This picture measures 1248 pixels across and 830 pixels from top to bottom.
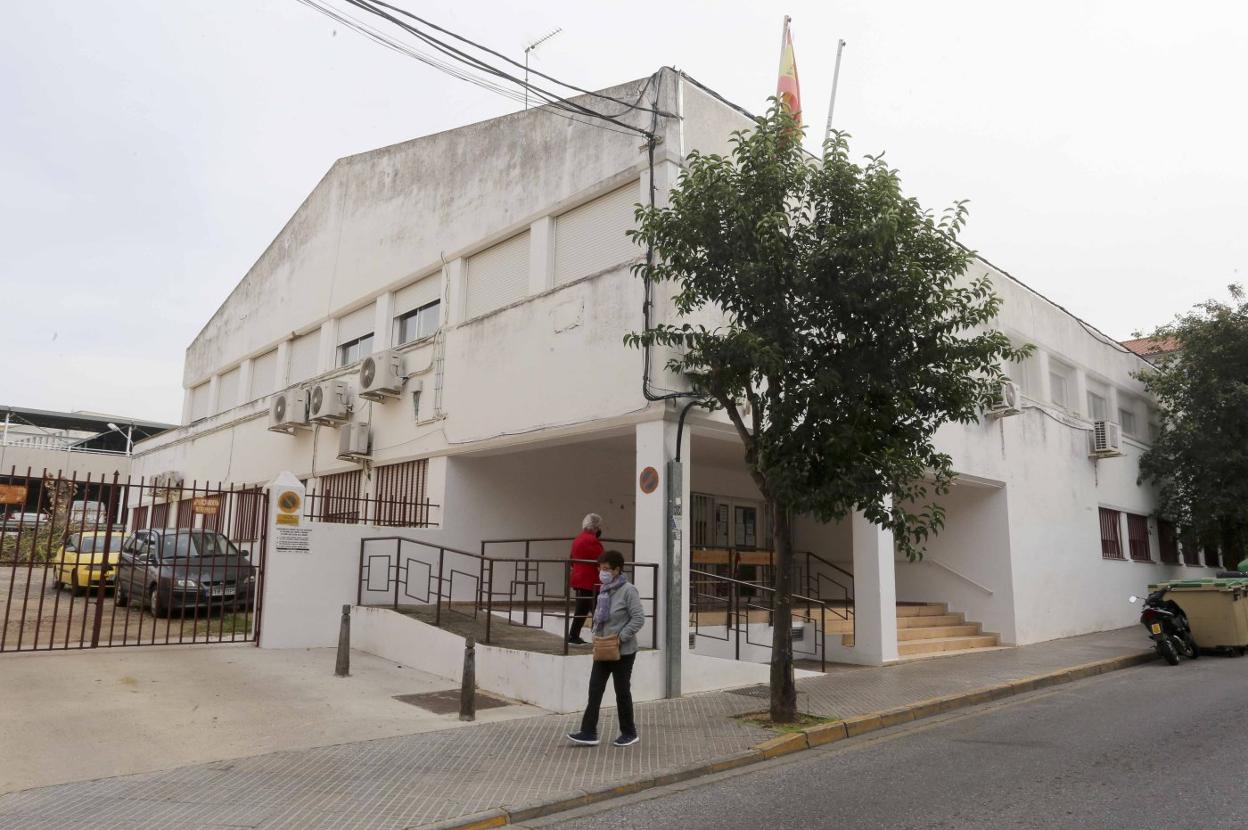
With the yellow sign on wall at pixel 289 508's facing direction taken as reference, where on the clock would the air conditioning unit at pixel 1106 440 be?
The air conditioning unit is roughly at 9 o'clock from the yellow sign on wall.

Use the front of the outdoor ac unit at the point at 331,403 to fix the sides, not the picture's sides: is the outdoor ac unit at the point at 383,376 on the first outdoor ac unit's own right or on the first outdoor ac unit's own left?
on the first outdoor ac unit's own left

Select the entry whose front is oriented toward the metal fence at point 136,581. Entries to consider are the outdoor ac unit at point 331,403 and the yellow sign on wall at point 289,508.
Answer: the outdoor ac unit

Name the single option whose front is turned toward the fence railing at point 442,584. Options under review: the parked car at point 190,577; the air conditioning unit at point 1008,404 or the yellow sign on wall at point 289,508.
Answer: the parked car

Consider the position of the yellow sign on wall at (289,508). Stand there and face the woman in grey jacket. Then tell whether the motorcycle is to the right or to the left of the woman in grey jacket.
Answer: left

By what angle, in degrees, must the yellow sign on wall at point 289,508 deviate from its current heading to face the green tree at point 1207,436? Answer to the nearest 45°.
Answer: approximately 90° to its left

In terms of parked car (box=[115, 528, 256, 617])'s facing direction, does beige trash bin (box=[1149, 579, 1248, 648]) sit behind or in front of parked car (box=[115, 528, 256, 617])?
in front

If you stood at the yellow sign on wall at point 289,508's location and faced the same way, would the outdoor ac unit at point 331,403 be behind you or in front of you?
behind

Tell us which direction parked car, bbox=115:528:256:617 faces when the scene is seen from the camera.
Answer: facing the viewer and to the right of the viewer

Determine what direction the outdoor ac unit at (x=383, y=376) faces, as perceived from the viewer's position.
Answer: facing the viewer and to the left of the viewer

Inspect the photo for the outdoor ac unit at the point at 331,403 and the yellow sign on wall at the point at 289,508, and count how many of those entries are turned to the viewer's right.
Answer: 0

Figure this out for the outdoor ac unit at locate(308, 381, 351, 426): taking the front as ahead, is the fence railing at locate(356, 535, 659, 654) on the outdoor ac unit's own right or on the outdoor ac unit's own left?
on the outdoor ac unit's own left

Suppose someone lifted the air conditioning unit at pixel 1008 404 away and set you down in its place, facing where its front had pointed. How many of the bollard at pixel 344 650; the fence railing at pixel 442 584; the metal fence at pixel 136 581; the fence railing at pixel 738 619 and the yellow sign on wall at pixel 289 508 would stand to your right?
5

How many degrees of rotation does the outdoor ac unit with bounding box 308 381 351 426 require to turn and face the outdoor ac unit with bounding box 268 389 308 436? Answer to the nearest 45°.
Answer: approximately 90° to its right

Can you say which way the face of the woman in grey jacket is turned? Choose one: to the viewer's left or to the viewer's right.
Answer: to the viewer's left

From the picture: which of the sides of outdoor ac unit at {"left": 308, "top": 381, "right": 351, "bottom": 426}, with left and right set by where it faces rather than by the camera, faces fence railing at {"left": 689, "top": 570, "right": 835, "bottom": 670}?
left

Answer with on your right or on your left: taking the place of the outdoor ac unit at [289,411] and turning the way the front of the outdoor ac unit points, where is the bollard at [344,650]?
on your left
